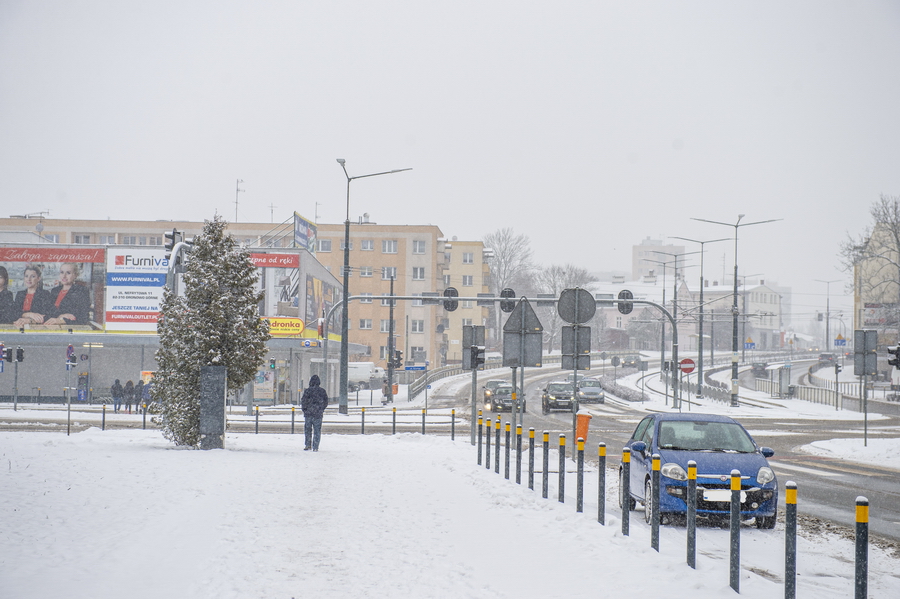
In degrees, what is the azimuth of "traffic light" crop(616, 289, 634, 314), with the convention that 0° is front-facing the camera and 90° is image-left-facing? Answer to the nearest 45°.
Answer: approximately 180°

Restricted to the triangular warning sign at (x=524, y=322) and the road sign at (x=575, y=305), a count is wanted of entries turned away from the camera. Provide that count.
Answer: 2

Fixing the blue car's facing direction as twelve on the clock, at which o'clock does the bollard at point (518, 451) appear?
The bollard is roughly at 4 o'clock from the blue car.

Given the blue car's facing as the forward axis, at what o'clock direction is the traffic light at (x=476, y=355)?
The traffic light is roughly at 5 o'clock from the blue car.

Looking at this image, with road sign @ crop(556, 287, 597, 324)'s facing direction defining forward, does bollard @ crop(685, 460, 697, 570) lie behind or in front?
behind

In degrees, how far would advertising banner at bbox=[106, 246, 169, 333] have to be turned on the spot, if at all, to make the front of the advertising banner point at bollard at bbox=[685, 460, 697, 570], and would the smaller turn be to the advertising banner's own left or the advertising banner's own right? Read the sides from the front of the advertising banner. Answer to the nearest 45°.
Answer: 0° — it already faces it

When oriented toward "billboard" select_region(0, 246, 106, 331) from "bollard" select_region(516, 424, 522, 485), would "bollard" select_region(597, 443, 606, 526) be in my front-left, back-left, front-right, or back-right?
back-left

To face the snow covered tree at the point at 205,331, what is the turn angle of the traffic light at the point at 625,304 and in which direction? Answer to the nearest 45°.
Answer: approximately 135° to its left

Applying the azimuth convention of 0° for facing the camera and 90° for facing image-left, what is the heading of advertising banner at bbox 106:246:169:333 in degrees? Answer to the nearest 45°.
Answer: approximately 0°

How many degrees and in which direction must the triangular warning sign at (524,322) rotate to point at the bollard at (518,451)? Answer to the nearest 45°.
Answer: approximately 180°

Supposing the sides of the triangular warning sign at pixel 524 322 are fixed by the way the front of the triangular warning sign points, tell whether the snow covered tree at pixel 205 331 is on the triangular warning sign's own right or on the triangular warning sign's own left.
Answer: on the triangular warning sign's own left
